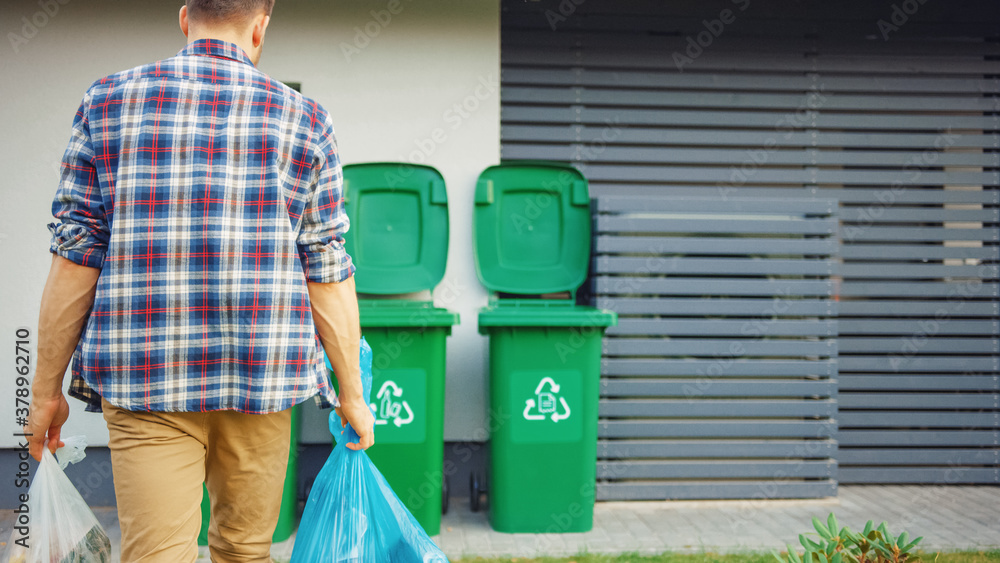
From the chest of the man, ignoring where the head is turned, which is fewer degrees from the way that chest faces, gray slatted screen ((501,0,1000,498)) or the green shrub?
the gray slatted screen

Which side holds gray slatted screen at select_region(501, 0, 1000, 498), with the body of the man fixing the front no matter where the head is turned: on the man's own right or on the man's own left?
on the man's own right

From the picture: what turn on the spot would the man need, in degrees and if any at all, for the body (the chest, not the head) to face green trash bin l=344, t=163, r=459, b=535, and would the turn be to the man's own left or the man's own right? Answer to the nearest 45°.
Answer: approximately 45° to the man's own right

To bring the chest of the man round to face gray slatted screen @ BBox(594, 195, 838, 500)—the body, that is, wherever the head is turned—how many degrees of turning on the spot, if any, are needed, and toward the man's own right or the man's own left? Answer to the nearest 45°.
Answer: approximately 45° to the man's own right

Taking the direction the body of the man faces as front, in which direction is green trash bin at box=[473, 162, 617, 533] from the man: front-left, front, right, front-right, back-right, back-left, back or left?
front-right

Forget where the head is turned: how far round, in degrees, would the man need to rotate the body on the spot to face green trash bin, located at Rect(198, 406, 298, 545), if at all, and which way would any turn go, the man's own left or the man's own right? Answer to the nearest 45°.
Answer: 0° — they already face it

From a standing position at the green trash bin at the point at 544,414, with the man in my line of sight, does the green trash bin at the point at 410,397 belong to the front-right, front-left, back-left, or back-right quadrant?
front-right

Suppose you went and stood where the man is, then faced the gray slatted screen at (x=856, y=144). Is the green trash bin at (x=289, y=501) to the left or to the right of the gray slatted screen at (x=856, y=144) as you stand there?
left

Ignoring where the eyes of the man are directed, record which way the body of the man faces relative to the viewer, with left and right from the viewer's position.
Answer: facing away from the viewer
